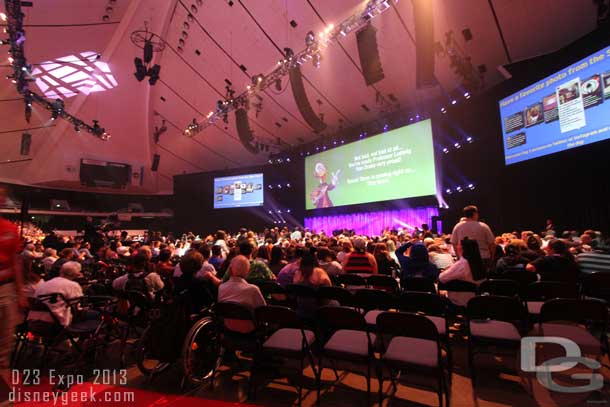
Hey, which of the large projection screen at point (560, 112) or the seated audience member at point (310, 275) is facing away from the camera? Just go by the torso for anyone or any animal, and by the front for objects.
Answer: the seated audience member

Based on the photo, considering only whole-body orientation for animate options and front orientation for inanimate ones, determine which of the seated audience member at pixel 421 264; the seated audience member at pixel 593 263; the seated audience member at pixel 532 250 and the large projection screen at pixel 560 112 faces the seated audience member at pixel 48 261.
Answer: the large projection screen

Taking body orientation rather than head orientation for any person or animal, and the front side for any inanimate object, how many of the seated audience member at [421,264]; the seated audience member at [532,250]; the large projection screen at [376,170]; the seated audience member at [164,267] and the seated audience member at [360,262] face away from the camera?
4

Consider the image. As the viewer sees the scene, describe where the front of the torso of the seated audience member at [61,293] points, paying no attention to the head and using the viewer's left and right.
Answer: facing away from the viewer and to the right of the viewer

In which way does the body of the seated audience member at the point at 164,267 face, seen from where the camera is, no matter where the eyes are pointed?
away from the camera

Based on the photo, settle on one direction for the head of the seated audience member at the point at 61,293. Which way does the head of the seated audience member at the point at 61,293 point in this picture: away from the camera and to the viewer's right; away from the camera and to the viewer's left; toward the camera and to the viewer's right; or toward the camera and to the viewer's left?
away from the camera and to the viewer's right

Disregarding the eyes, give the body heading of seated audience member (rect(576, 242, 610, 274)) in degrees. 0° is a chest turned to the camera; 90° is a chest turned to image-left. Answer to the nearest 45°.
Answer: approximately 180°

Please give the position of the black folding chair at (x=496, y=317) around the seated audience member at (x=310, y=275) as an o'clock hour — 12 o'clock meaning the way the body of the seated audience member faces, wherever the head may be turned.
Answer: The black folding chair is roughly at 4 o'clock from the seated audience member.

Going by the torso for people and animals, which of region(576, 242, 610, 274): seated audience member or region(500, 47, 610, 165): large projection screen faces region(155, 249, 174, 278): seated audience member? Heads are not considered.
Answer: the large projection screen

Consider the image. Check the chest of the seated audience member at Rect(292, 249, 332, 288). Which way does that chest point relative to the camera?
away from the camera

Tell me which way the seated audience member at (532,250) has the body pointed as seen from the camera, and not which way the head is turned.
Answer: away from the camera

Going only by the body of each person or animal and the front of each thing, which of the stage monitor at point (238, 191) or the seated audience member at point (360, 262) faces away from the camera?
the seated audience member

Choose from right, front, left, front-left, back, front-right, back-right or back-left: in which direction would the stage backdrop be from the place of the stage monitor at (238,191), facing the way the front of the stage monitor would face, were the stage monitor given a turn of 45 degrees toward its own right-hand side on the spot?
back-left

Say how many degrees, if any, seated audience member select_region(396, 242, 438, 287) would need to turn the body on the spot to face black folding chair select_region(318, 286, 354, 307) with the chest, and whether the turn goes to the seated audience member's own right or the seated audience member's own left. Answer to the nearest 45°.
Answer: approximately 135° to the seated audience member's own left

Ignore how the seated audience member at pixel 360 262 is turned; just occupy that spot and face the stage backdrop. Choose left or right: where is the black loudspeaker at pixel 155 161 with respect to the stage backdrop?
left

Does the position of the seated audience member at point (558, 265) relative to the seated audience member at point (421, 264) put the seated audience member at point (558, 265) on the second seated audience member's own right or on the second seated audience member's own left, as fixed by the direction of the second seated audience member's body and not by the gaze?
on the second seated audience member's own right

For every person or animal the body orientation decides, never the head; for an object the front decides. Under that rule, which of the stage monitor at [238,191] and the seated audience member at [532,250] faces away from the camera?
the seated audience member
